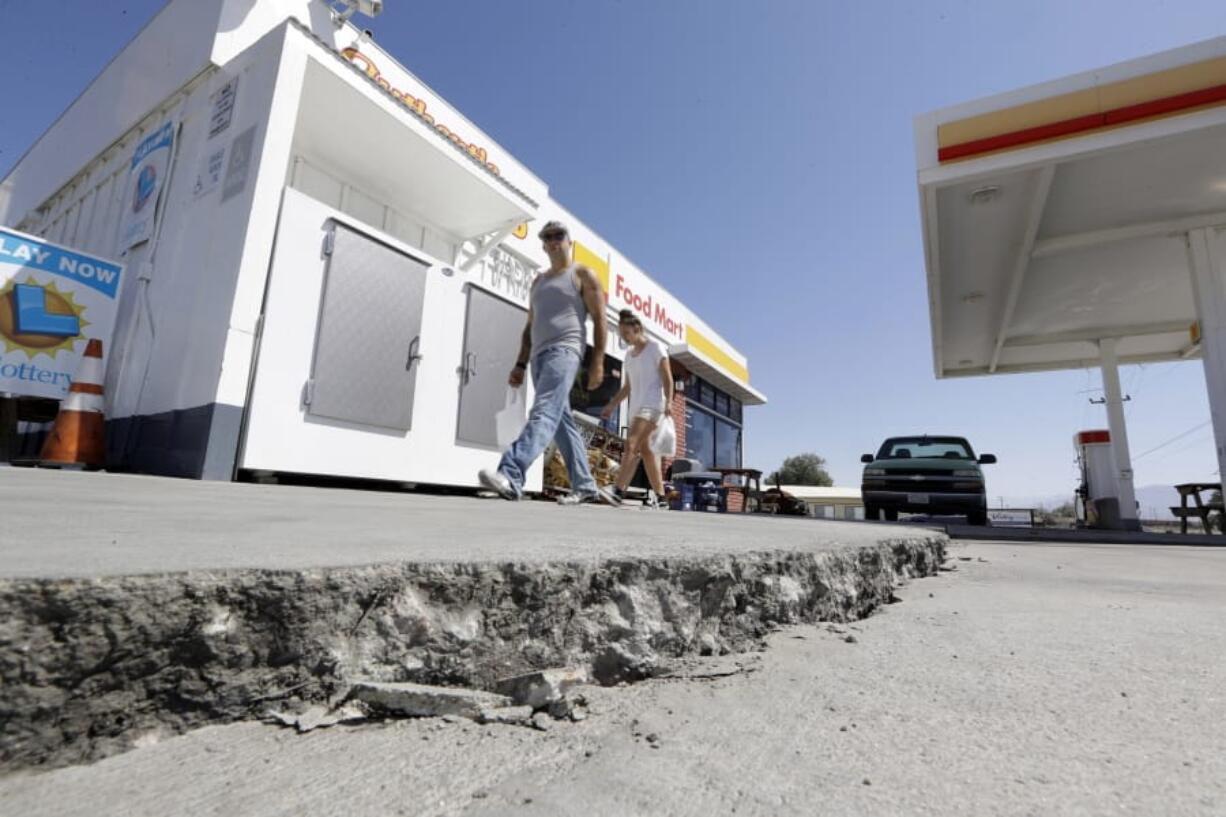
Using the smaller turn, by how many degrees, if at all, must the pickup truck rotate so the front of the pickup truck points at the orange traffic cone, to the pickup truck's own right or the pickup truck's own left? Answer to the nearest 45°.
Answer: approximately 45° to the pickup truck's own right

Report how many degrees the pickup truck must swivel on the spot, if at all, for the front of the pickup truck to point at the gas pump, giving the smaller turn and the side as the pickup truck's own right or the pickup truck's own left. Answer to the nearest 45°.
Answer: approximately 135° to the pickup truck's own left

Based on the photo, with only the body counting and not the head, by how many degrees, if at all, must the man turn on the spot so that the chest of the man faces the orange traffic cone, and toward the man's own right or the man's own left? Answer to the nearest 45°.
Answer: approximately 45° to the man's own right

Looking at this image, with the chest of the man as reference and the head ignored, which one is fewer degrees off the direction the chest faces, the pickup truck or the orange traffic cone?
the orange traffic cone

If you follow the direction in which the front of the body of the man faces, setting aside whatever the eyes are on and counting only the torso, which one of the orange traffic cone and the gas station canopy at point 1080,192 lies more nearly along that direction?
the orange traffic cone

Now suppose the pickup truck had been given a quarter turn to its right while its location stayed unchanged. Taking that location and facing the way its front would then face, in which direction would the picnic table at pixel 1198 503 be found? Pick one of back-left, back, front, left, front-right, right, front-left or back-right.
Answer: back-right
